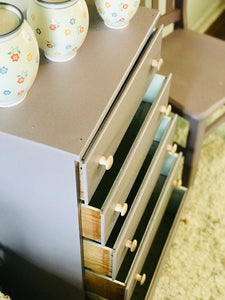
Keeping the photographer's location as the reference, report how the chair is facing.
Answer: facing the viewer and to the right of the viewer

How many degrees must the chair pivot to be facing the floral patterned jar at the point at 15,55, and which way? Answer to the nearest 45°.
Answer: approximately 45° to its right

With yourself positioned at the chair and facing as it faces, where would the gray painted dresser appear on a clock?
The gray painted dresser is roughly at 2 o'clock from the chair.
